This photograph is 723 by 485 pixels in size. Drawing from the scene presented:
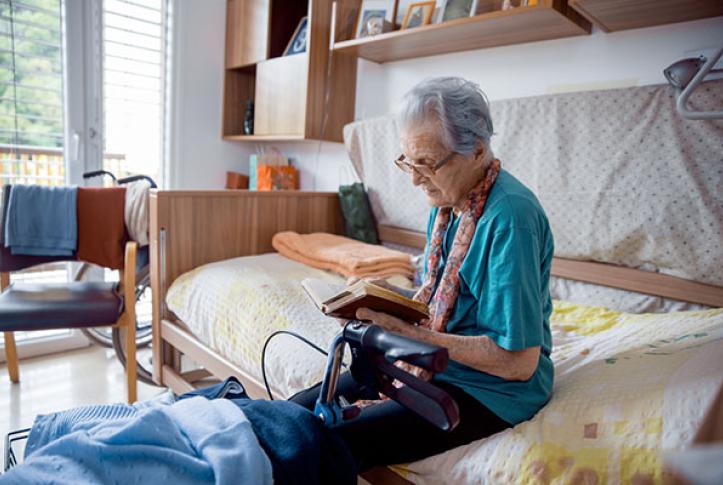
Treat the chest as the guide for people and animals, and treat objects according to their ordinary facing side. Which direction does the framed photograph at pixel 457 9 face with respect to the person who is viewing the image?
facing the viewer and to the left of the viewer

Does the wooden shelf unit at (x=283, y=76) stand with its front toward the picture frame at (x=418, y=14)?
no

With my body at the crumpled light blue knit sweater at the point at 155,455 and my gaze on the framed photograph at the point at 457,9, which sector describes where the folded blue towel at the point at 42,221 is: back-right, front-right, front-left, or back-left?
front-left

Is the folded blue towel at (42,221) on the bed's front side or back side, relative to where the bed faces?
on the front side

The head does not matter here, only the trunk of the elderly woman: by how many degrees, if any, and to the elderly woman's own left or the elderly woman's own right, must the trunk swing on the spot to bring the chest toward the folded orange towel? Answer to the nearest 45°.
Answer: approximately 90° to the elderly woman's own right

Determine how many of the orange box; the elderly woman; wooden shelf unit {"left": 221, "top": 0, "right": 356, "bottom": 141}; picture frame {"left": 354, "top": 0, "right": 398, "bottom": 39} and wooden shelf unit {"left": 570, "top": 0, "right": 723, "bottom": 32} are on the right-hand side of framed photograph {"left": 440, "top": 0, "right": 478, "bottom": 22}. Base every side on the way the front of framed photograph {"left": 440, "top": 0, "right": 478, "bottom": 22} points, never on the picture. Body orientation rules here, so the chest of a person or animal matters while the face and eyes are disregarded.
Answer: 3

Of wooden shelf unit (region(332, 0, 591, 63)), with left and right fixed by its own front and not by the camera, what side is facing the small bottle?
right

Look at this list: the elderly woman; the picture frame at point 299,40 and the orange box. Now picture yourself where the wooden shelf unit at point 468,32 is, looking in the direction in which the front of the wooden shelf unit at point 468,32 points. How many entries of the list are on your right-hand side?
2

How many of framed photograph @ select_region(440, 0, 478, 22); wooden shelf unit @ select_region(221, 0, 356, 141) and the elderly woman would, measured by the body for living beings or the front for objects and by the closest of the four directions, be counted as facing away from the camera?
0

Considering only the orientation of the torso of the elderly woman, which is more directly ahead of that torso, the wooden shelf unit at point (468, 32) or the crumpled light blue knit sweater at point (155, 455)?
the crumpled light blue knit sweater

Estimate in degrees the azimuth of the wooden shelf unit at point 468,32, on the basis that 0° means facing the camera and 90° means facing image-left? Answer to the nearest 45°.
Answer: approximately 45°

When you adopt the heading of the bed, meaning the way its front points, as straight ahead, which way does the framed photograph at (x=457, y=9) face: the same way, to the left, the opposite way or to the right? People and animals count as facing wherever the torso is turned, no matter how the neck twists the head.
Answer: to the left

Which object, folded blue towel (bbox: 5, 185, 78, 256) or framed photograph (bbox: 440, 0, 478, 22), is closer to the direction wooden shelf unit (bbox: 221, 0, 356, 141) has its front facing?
the folded blue towel
